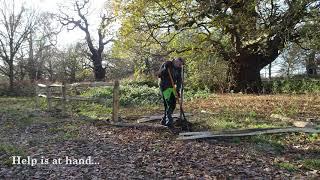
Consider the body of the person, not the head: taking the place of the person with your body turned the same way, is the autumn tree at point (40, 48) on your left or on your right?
on your left

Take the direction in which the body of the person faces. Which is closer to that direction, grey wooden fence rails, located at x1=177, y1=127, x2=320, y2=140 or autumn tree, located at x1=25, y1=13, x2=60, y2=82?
the grey wooden fence rails

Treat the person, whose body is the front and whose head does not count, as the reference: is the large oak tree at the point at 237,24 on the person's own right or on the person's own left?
on the person's own left

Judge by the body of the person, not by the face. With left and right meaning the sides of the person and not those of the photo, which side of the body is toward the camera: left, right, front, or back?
right

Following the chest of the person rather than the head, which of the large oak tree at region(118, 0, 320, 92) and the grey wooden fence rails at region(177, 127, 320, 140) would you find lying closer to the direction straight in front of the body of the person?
the grey wooden fence rails
